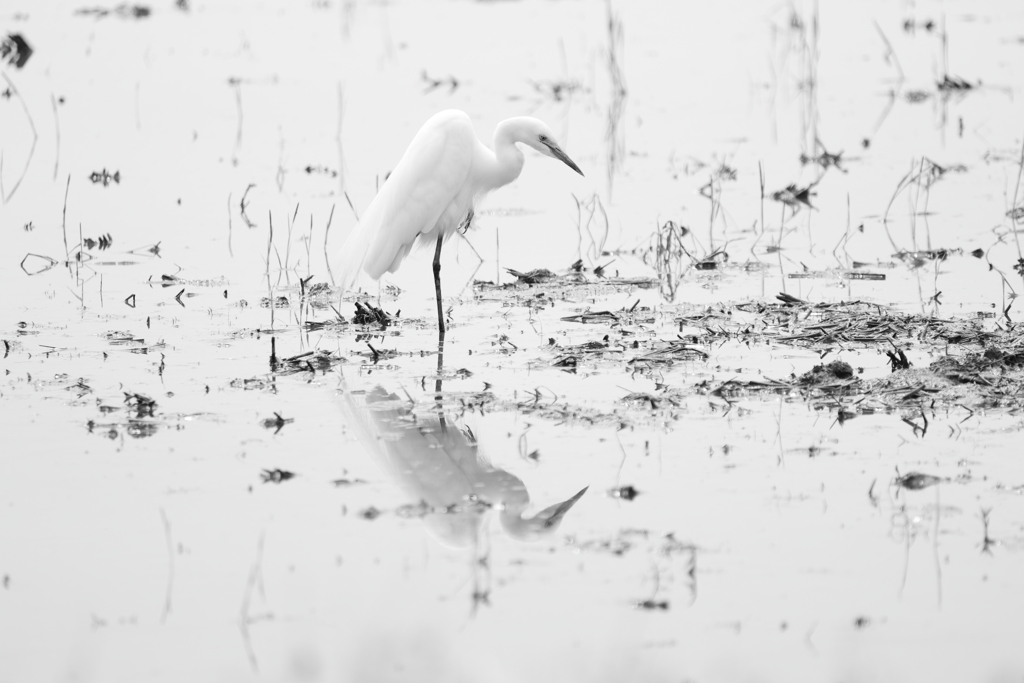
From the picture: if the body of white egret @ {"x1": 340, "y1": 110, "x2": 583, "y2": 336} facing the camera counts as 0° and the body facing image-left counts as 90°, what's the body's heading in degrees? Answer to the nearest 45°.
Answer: approximately 270°
